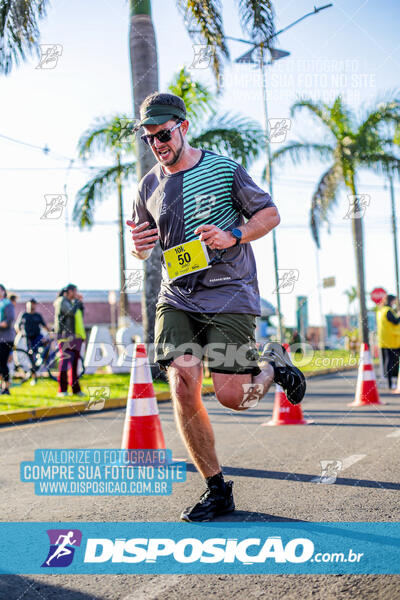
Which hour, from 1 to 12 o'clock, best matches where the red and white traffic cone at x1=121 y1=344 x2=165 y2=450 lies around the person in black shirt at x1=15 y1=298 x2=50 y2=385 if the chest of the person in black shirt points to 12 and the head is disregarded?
The red and white traffic cone is roughly at 12 o'clock from the person in black shirt.

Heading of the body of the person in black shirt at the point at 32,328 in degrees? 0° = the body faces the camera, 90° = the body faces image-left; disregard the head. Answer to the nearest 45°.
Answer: approximately 0°

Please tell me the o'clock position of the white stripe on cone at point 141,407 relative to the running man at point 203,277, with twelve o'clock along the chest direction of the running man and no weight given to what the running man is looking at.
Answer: The white stripe on cone is roughly at 4 o'clock from the running man.

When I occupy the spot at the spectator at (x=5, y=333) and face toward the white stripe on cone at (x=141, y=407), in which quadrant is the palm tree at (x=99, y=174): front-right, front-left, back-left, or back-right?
back-left

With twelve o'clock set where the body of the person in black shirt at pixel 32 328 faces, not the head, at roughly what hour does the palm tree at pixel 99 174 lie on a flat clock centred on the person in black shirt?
The palm tree is roughly at 7 o'clock from the person in black shirt.

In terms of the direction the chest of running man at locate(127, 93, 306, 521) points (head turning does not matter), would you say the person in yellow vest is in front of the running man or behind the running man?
behind
